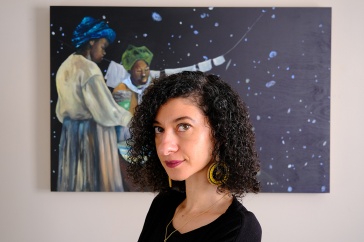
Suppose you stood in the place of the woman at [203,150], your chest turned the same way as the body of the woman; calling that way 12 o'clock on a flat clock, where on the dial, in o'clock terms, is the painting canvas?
The painting canvas is roughly at 5 o'clock from the woman.

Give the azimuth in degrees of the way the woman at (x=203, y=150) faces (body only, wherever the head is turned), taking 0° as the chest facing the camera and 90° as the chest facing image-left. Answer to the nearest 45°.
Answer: approximately 45°

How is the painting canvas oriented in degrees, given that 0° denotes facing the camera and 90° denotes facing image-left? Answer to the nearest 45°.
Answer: approximately 0°
